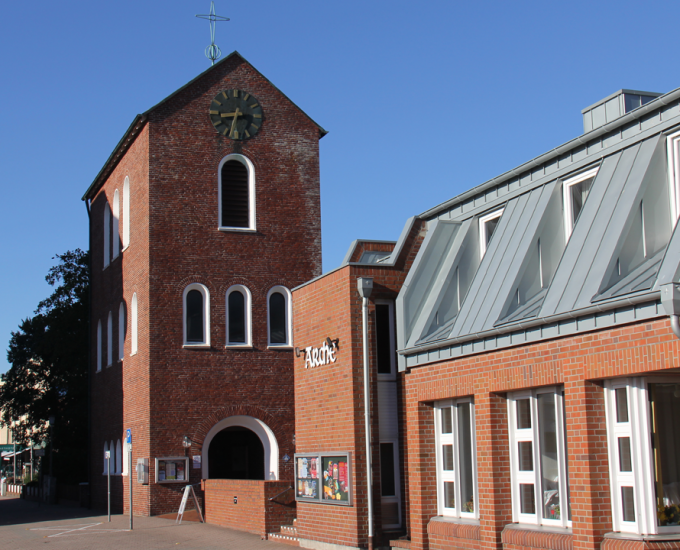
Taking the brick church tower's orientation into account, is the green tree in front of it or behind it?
behind

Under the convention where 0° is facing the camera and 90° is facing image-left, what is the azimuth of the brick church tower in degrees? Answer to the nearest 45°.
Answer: approximately 0°

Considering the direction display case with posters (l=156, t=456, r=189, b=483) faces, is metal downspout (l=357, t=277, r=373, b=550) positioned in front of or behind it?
in front

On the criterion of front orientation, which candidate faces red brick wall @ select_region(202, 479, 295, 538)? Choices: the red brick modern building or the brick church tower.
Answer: the brick church tower

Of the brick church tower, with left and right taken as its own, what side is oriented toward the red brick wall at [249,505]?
front

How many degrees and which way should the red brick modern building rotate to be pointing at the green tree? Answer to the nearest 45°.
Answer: approximately 90° to its right

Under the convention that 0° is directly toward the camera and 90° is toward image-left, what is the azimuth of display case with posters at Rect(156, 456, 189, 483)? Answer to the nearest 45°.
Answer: approximately 0°
